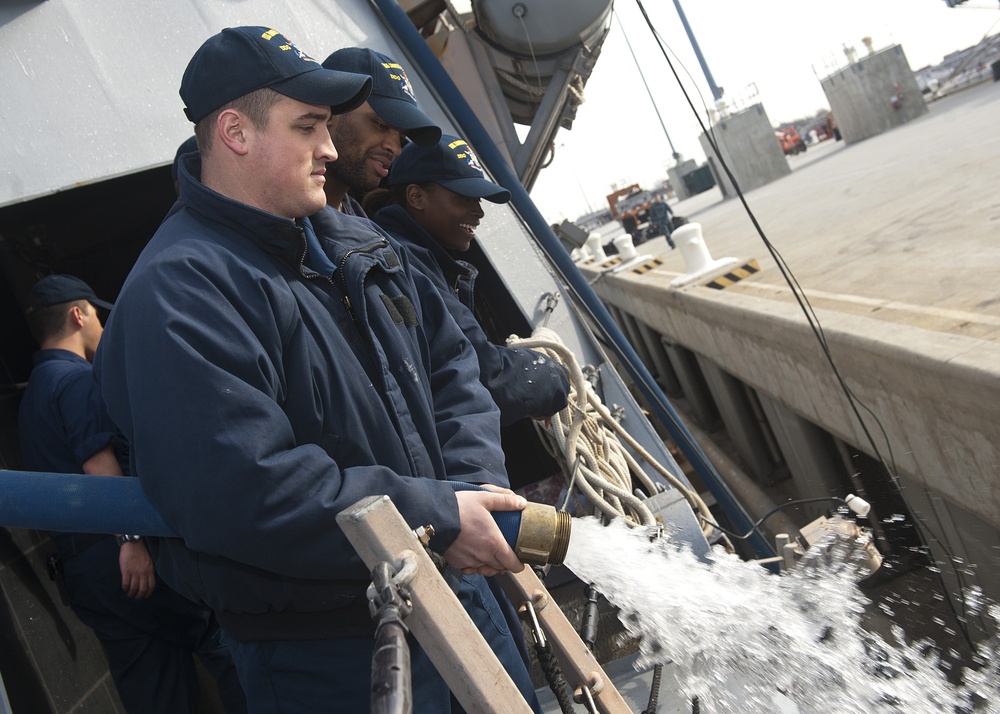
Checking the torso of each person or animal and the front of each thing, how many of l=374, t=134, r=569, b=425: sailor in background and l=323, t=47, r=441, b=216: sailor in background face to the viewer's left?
0

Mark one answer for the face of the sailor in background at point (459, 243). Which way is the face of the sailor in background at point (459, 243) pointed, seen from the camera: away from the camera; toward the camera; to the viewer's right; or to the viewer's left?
to the viewer's right

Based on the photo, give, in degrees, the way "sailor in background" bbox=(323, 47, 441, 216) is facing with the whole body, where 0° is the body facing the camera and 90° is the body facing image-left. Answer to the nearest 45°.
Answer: approximately 315°

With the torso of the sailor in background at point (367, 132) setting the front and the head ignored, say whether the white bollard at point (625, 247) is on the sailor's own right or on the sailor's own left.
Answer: on the sailor's own left

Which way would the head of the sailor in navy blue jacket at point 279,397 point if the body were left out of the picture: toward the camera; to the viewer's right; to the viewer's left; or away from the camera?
to the viewer's right

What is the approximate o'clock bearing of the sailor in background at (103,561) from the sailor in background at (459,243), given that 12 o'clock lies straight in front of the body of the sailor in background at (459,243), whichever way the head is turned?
the sailor in background at (103,561) is roughly at 6 o'clock from the sailor in background at (459,243).

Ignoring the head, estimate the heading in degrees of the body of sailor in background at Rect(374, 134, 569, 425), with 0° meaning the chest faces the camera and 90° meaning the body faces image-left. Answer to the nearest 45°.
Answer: approximately 270°

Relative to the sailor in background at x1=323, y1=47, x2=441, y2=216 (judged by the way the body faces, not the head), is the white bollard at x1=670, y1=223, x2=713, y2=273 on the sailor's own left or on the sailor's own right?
on the sailor's own left

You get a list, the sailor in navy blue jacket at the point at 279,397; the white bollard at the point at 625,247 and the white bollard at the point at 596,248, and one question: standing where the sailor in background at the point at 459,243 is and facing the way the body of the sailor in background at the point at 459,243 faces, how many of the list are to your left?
2
